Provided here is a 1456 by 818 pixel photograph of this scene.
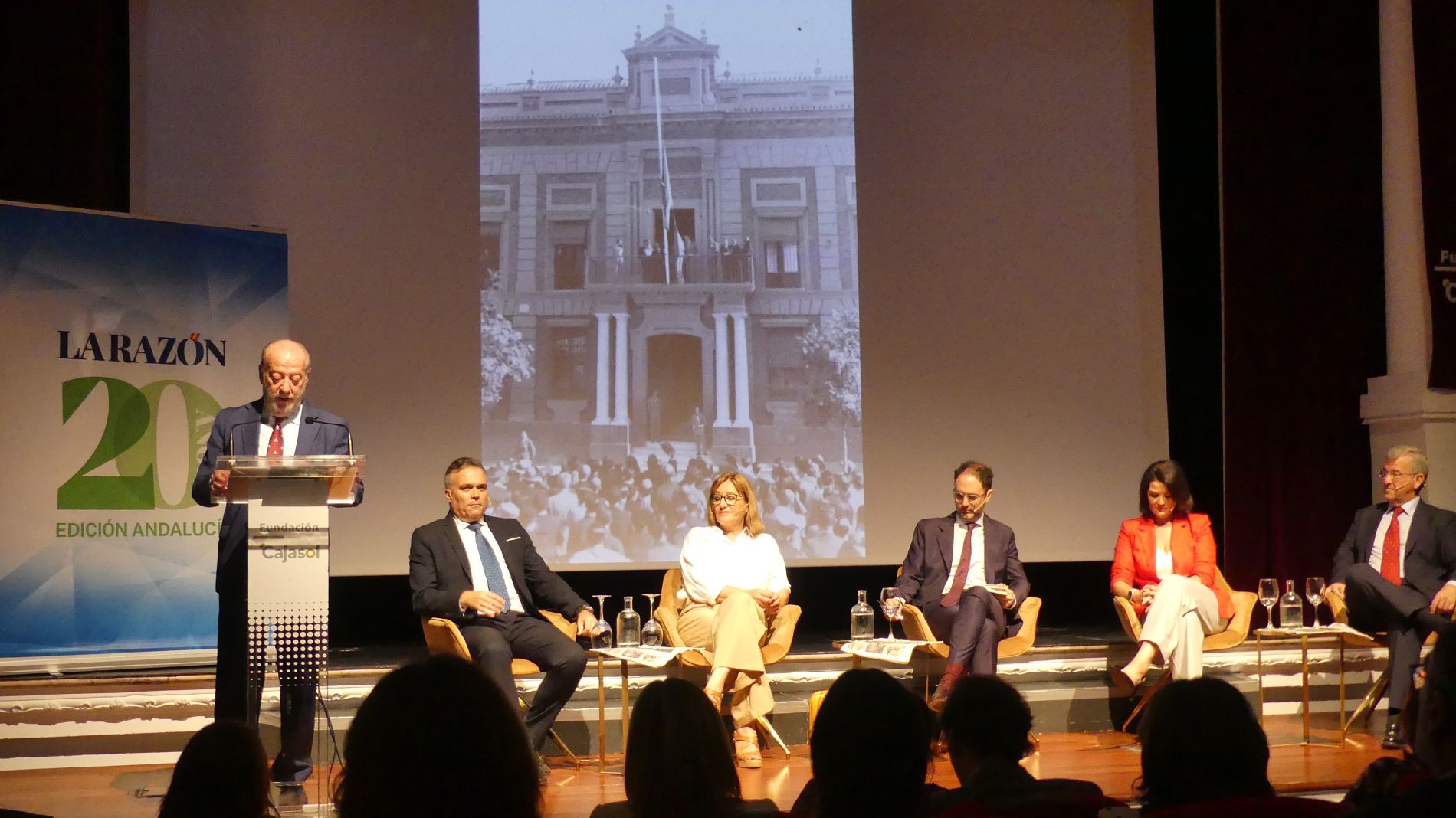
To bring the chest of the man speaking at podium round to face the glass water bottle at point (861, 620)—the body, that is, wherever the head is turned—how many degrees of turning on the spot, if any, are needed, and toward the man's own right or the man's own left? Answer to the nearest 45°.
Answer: approximately 90° to the man's own left

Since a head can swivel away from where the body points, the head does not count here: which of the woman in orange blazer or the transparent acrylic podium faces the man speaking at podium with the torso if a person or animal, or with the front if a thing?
the woman in orange blazer

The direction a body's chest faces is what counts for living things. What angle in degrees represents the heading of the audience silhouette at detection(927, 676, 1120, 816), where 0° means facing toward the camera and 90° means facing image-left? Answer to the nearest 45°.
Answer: approximately 180°

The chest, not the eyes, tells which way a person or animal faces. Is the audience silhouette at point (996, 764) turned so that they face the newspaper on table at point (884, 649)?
yes

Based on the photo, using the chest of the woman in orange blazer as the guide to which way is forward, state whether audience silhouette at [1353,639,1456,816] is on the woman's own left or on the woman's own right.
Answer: on the woman's own left

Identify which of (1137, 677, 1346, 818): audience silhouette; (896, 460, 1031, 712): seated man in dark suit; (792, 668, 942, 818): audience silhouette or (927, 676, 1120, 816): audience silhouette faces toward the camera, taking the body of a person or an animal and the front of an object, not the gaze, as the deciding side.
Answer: the seated man in dark suit

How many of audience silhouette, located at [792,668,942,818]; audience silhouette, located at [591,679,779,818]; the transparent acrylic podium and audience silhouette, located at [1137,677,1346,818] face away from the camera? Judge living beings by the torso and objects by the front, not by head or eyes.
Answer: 3

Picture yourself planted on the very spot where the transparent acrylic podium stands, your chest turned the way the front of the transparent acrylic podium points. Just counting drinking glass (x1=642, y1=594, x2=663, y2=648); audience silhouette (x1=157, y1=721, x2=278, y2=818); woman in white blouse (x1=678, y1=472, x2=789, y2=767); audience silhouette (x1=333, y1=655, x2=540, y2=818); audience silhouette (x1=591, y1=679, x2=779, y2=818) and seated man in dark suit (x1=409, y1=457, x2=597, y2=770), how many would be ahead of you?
3

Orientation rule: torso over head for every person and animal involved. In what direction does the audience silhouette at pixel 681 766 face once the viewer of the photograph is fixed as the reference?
facing away from the viewer

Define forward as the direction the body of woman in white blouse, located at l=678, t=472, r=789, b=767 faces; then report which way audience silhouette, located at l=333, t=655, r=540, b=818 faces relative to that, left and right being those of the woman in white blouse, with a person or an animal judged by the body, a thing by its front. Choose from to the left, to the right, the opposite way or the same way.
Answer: the opposite way

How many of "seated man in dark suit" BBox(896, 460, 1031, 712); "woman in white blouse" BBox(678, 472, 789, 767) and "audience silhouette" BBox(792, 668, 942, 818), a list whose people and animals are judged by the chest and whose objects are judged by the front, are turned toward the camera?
2

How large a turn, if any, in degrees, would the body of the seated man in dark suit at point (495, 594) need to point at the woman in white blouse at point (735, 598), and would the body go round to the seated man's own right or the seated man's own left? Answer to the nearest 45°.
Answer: approximately 45° to the seated man's own left
